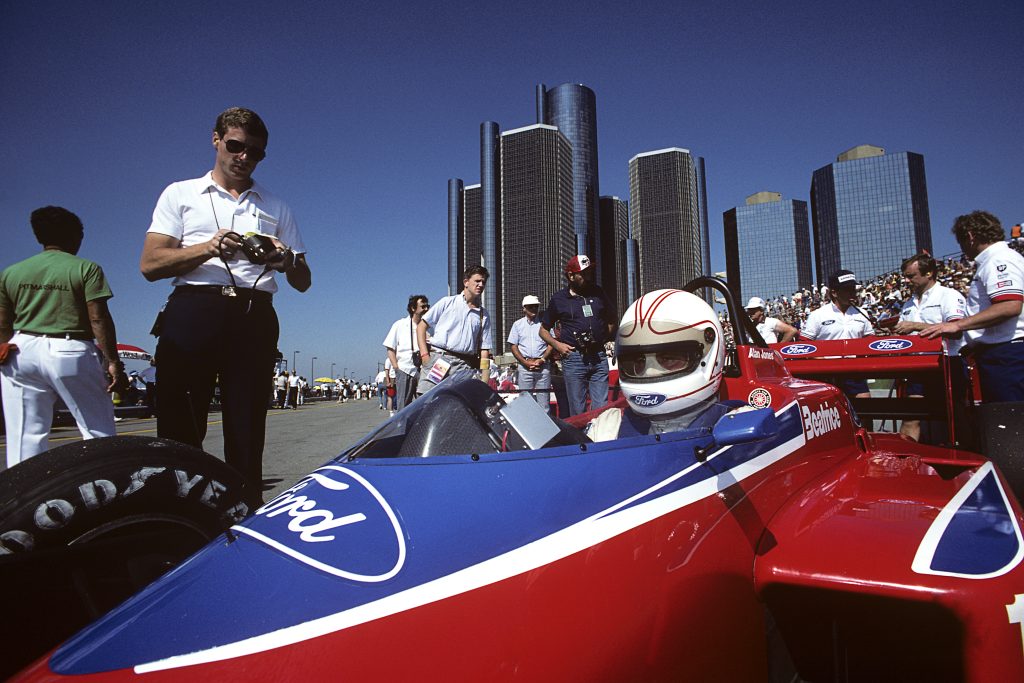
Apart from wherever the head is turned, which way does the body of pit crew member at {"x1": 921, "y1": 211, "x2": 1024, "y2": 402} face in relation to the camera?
to the viewer's left

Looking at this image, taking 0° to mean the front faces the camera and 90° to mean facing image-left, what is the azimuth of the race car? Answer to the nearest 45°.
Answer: approximately 45°

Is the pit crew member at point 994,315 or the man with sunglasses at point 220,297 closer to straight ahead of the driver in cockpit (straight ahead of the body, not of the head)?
the man with sunglasses

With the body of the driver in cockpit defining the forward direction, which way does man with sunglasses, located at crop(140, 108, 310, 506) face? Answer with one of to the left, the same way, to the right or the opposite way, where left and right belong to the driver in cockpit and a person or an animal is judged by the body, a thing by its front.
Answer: to the left

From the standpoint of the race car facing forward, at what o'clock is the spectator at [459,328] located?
The spectator is roughly at 4 o'clock from the race car.

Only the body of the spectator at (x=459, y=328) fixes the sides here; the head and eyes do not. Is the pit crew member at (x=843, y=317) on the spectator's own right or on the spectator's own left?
on the spectator's own left

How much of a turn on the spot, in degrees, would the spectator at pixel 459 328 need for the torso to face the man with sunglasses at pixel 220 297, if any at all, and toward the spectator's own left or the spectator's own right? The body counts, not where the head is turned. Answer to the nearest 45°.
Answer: approximately 45° to the spectator's own right

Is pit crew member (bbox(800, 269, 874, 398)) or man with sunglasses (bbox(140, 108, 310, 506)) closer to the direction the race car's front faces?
the man with sunglasses

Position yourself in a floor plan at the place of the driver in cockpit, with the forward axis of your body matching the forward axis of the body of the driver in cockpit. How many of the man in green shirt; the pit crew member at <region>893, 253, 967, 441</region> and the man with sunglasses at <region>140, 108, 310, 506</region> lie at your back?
1

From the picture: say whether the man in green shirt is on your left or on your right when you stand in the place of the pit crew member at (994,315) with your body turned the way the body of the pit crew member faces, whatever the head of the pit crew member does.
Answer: on your left
